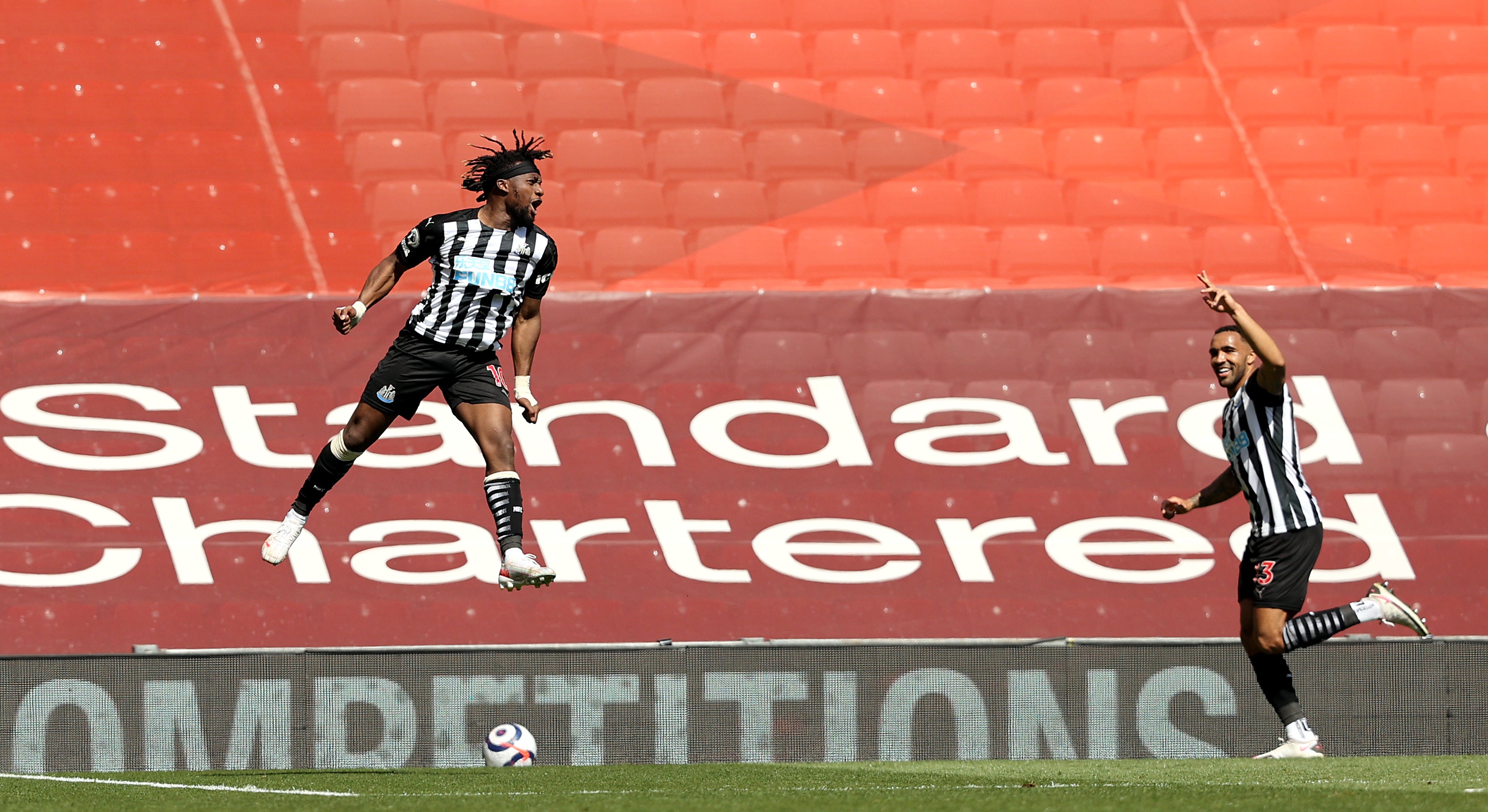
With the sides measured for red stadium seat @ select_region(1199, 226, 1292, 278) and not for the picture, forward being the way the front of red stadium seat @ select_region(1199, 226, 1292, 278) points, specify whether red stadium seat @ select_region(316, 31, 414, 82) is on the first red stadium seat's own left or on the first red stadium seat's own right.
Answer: on the first red stadium seat's own right

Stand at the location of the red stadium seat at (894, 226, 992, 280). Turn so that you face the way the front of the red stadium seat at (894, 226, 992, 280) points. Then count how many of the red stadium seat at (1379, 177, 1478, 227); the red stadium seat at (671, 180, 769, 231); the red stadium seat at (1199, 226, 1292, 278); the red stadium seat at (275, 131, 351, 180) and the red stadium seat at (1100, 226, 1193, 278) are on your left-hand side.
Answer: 3

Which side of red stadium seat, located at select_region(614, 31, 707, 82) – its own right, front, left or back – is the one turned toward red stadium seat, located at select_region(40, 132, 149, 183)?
right

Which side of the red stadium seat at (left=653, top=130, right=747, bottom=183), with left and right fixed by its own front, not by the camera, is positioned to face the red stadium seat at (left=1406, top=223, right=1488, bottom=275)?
left

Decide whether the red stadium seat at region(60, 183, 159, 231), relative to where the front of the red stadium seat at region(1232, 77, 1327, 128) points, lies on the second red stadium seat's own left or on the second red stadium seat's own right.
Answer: on the second red stadium seat's own right

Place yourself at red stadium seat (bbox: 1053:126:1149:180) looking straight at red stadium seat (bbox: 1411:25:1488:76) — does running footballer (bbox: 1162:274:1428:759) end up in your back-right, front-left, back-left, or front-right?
back-right

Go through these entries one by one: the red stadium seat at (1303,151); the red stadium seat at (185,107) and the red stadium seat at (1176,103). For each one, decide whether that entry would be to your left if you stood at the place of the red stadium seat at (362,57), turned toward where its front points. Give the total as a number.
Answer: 2

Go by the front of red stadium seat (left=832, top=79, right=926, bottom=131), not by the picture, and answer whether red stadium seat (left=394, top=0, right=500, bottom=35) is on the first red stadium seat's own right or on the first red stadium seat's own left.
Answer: on the first red stadium seat's own right
